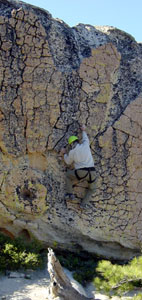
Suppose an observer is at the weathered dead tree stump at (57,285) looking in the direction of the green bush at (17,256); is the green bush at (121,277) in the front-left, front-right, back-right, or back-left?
back-right

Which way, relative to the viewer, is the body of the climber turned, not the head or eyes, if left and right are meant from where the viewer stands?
facing away from the viewer and to the left of the viewer
